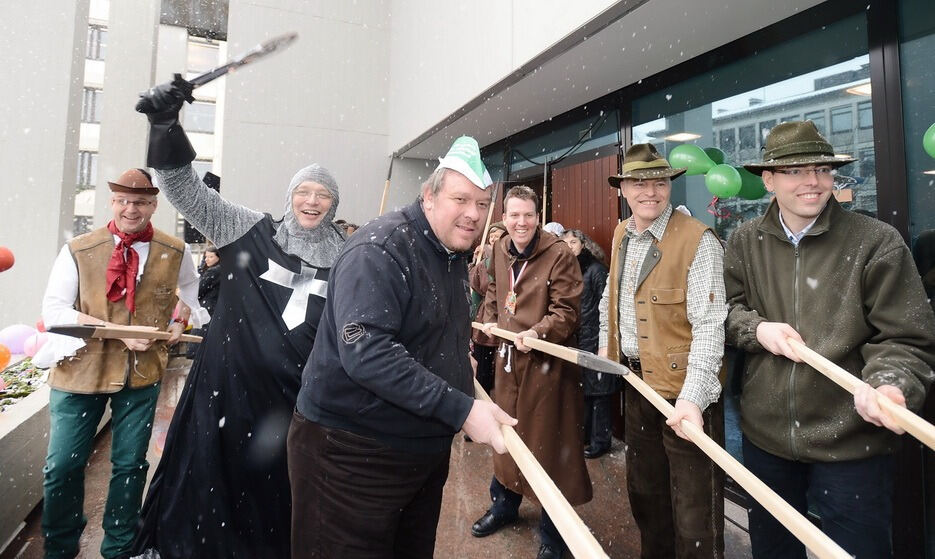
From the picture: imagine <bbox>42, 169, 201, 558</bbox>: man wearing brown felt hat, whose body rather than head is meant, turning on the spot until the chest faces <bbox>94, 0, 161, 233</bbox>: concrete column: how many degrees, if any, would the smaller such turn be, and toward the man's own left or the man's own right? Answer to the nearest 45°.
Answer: approximately 180°

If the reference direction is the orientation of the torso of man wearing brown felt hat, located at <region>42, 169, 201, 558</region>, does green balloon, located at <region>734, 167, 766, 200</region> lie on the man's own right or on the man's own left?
on the man's own left

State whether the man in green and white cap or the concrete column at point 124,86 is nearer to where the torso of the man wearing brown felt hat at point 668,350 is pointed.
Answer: the man in green and white cap

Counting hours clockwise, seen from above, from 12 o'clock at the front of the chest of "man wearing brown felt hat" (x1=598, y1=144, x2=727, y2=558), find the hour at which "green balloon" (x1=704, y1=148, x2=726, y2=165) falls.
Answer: The green balloon is roughly at 5 o'clock from the man wearing brown felt hat.

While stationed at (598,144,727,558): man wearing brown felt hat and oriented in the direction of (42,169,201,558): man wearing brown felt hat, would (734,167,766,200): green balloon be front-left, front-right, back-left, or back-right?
back-right

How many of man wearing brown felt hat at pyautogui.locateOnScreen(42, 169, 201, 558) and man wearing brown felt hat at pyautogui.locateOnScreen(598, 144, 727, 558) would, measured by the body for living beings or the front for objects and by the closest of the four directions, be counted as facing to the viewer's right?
0

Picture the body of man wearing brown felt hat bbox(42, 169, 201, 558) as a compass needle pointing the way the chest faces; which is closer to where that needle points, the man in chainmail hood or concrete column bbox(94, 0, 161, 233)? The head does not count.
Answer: the man in chainmail hood

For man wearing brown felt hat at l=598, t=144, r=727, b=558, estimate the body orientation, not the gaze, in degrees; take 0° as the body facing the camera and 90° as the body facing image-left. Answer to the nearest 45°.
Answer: approximately 45°

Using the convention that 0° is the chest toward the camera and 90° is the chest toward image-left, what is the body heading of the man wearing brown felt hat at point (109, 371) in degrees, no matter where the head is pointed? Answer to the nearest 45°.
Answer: approximately 0°
